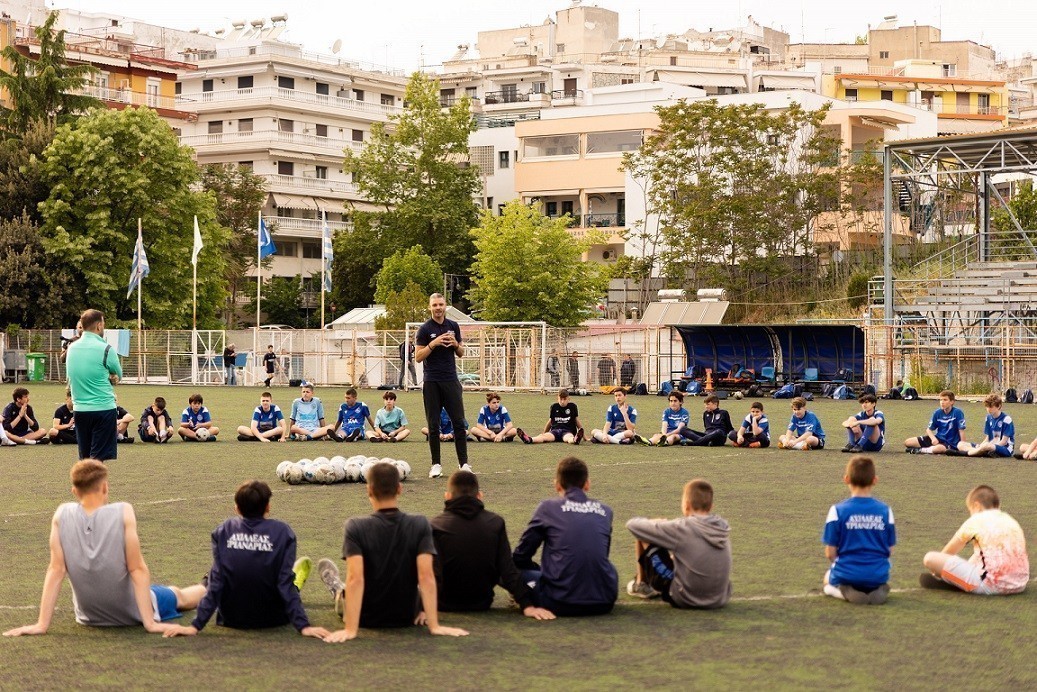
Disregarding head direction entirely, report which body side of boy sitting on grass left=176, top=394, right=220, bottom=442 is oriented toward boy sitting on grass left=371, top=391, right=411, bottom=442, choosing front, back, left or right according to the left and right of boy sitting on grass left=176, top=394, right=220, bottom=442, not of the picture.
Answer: left

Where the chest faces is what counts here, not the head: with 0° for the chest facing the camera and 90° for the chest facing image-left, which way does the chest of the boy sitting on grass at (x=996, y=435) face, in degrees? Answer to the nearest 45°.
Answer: approximately 45°

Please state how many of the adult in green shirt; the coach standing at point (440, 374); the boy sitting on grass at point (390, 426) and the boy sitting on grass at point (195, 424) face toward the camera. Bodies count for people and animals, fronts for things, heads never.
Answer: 3

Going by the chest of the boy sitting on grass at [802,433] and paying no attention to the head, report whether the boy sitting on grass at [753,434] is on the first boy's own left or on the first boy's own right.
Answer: on the first boy's own right

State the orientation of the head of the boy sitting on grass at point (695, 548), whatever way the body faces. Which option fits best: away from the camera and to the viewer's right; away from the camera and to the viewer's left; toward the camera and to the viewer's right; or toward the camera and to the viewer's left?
away from the camera and to the viewer's left

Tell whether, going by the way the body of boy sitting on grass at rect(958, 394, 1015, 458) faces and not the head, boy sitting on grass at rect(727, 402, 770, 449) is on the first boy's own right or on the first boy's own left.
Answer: on the first boy's own right
